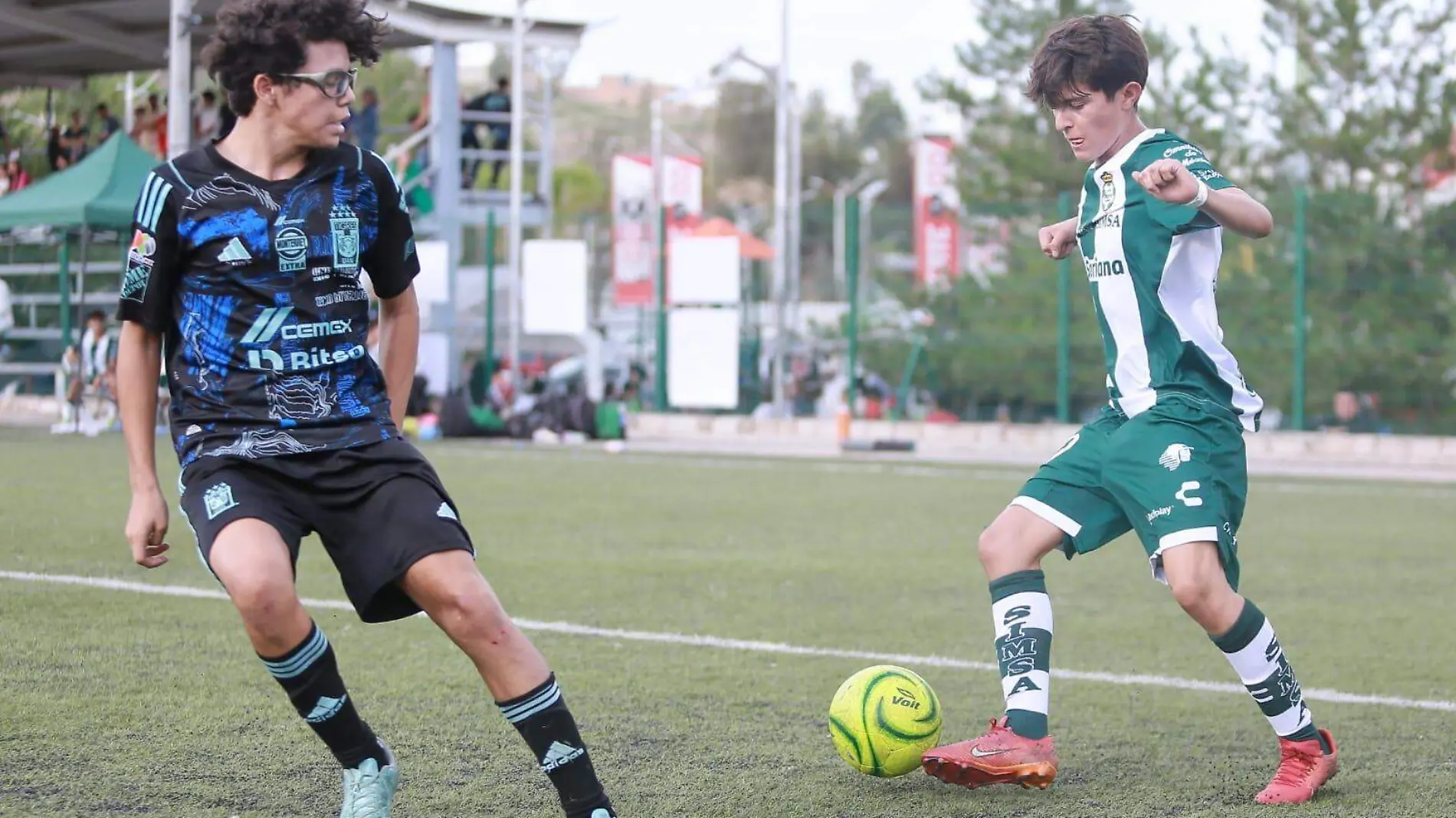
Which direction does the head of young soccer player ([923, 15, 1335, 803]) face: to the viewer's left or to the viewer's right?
to the viewer's left

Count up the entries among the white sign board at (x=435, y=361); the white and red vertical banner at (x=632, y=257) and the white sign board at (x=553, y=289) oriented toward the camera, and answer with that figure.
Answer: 3

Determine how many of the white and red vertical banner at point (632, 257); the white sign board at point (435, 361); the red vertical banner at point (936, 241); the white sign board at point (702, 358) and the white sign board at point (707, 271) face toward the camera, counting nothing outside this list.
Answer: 5

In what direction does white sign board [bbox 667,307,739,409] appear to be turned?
toward the camera

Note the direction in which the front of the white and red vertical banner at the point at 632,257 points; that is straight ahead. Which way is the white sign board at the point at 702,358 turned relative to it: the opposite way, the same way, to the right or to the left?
the same way

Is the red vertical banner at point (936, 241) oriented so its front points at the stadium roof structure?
no

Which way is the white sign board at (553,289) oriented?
toward the camera

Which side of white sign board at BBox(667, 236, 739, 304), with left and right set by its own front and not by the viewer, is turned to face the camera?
front

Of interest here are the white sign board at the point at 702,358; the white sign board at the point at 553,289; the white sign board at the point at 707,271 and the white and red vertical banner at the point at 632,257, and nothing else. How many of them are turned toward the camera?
4

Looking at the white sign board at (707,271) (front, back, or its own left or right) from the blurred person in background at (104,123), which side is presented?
right

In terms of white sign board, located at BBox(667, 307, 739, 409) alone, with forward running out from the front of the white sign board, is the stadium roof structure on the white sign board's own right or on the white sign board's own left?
on the white sign board's own right

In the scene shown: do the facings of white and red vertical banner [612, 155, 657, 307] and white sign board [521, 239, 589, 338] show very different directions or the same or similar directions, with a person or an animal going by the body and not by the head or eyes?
same or similar directions

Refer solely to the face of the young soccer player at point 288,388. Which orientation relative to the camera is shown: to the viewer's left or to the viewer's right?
to the viewer's right

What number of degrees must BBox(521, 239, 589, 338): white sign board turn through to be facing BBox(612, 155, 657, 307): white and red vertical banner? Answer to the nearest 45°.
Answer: approximately 135° to its left

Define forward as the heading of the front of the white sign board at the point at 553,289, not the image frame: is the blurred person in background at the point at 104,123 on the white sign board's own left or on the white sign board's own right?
on the white sign board's own right

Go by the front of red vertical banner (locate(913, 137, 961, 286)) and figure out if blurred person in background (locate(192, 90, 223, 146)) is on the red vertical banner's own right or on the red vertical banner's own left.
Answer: on the red vertical banner's own right

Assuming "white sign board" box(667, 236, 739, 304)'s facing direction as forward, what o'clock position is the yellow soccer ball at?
The yellow soccer ball is roughly at 12 o'clock from the white sign board.

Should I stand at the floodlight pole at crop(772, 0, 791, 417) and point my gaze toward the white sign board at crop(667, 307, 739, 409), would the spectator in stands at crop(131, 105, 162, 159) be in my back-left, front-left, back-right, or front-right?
front-right

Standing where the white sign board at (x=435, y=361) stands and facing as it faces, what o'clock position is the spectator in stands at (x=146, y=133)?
The spectator in stands is roughly at 4 o'clock from the white sign board.

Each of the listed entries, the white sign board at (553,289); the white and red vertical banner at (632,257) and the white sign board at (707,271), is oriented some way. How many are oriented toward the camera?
3
